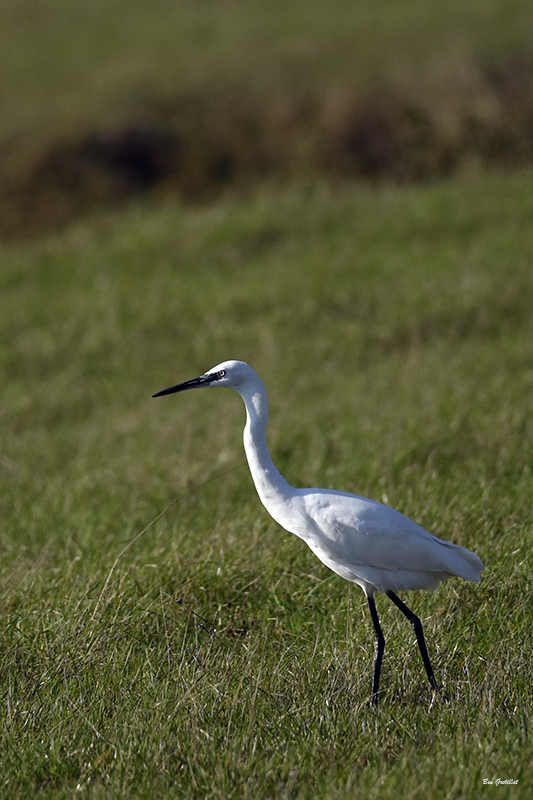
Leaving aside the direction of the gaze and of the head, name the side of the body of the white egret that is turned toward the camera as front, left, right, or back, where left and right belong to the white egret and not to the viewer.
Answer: left
